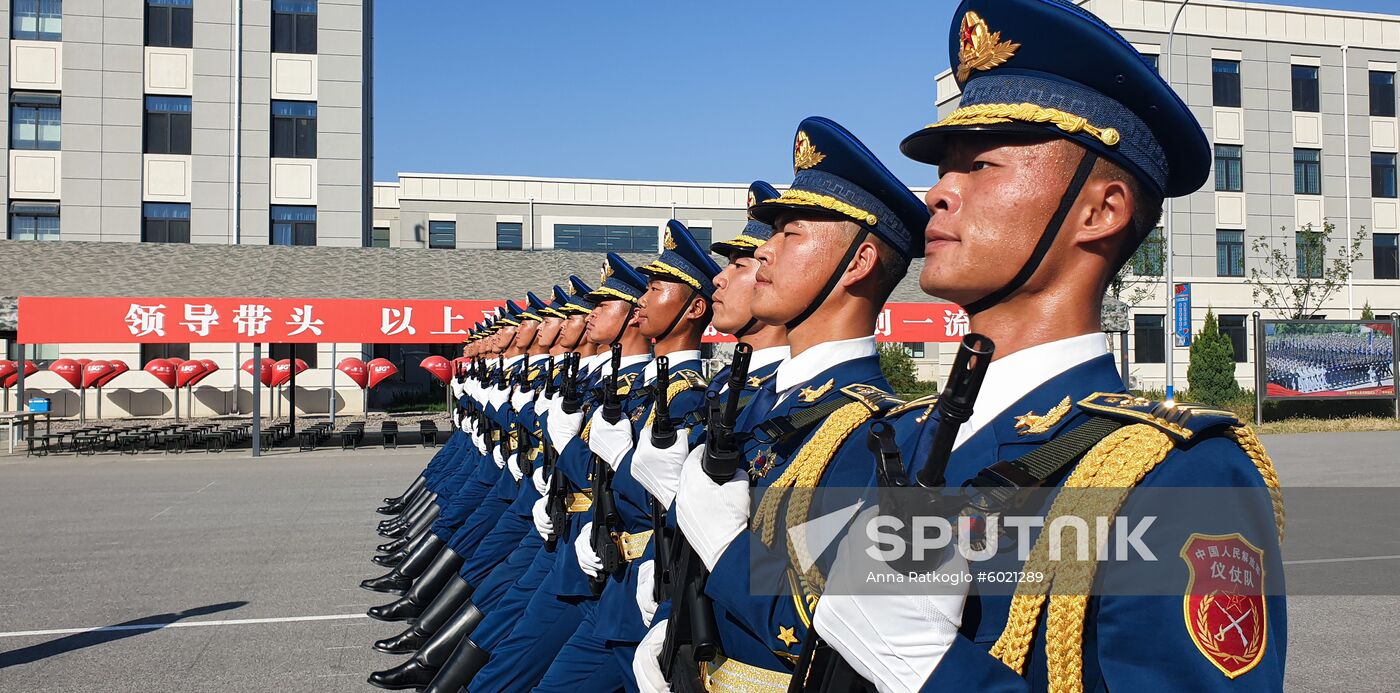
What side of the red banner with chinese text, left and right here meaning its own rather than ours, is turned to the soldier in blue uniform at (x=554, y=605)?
front

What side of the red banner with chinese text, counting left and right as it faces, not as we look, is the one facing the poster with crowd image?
left

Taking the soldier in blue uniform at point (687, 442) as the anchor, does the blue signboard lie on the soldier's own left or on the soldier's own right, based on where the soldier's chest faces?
on the soldier's own right

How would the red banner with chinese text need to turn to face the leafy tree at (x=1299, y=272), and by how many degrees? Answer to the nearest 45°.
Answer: approximately 90° to its left

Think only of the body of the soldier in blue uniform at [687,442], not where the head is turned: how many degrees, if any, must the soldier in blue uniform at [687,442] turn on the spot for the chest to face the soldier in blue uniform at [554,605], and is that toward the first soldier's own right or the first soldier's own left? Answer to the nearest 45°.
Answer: approximately 45° to the first soldier's own right

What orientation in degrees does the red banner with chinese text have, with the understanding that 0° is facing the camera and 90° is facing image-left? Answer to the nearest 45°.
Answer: approximately 0°
